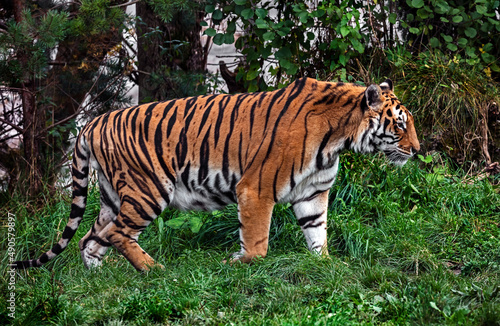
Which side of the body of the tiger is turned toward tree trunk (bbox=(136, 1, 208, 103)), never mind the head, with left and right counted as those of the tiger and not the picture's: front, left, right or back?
left

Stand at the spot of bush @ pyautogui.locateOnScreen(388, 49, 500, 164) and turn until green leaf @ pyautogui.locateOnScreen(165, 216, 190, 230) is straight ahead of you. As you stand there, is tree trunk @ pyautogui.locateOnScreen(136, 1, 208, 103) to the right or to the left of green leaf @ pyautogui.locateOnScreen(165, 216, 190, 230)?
right

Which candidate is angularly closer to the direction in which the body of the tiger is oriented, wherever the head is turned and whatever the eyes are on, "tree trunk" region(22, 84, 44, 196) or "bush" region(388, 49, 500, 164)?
the bush

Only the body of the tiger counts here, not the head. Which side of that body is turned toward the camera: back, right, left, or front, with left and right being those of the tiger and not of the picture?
right

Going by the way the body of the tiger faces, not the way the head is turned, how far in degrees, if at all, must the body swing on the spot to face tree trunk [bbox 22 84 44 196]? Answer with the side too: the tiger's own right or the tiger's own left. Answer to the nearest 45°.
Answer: approximately 135° to the tiger's own left

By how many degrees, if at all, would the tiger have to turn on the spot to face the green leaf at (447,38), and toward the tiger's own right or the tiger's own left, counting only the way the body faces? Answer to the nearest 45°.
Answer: approximately 45° to the tiger's own left
